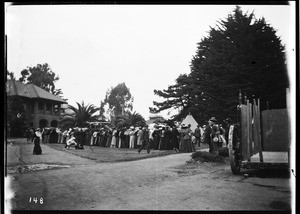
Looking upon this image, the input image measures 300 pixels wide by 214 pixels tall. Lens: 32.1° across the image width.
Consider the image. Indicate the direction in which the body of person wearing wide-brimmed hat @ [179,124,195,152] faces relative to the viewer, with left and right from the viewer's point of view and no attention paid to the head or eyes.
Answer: facing away from the viewer

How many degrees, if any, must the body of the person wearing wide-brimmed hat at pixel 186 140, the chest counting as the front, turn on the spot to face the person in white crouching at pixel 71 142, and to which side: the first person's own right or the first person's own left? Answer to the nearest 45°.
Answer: approximately 90° to the first person's own left

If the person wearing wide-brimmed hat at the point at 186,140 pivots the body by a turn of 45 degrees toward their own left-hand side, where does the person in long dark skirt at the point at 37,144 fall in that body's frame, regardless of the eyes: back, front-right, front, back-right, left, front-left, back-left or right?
left

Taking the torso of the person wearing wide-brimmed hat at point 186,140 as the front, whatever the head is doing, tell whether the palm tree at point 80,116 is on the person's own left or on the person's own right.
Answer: on the person's own left
